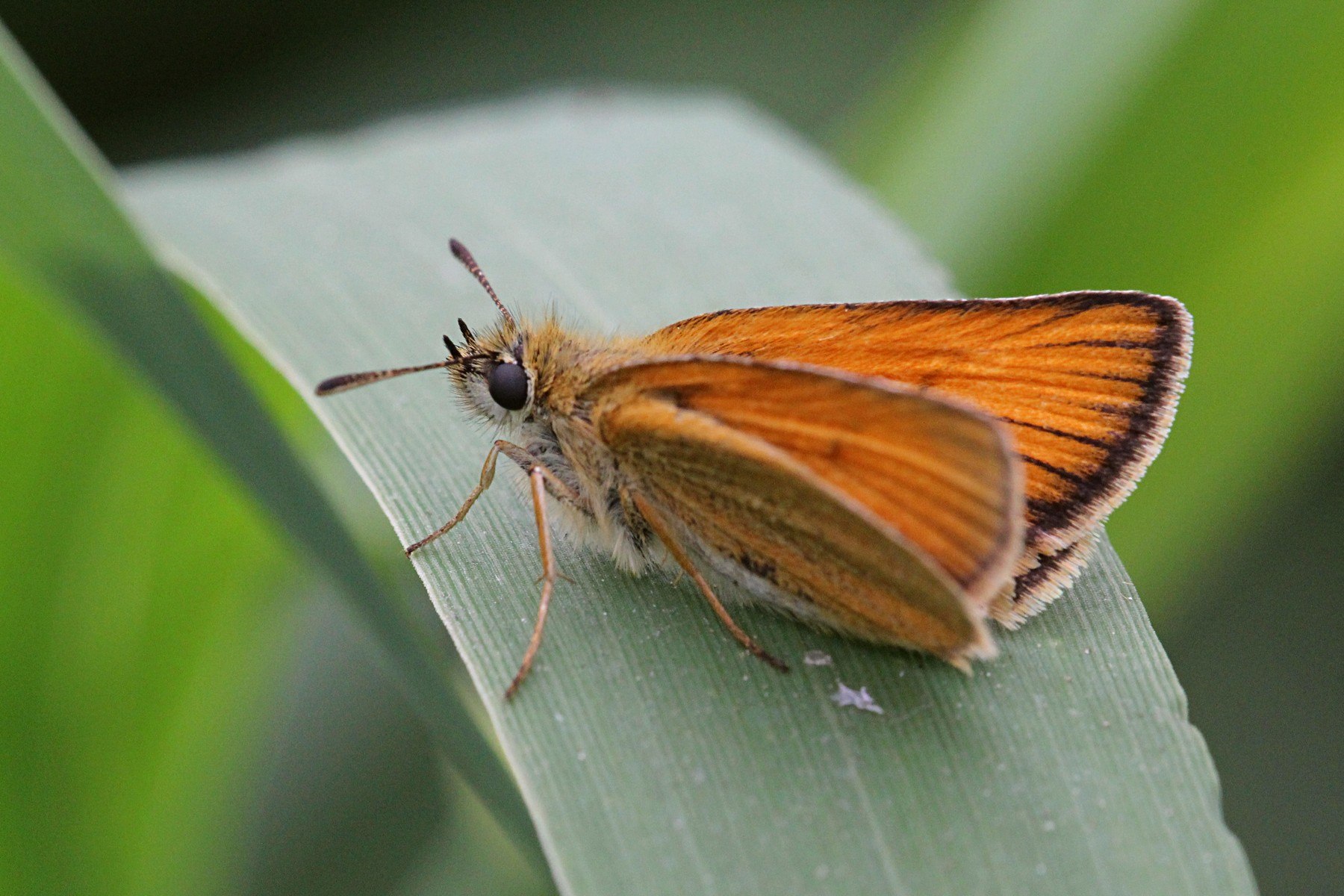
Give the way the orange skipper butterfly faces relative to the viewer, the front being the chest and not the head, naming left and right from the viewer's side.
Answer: facing to the left of the viewer
